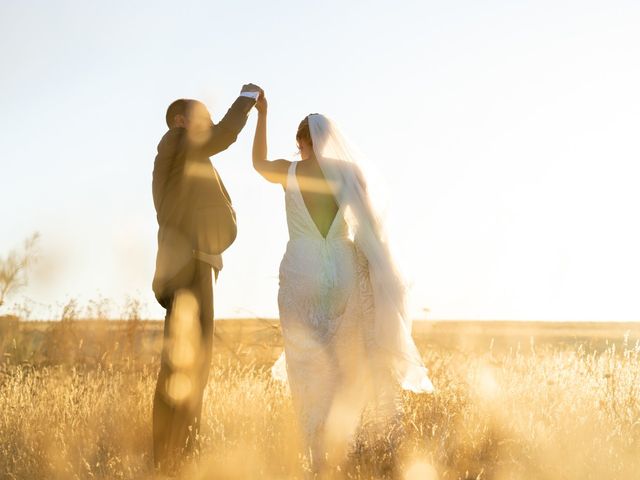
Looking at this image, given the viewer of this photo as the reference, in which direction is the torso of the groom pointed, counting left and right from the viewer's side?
facing to the right of the viewer

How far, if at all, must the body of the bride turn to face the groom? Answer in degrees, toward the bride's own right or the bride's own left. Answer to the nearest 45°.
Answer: approximately 90° to the bride's own left

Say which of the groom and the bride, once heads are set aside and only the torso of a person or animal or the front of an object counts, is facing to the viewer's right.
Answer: the groom

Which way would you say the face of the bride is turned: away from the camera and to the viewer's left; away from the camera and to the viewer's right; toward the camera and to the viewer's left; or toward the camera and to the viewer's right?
away from the camera and to the viewer's left

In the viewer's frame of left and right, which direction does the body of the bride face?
facing away from the viewer
